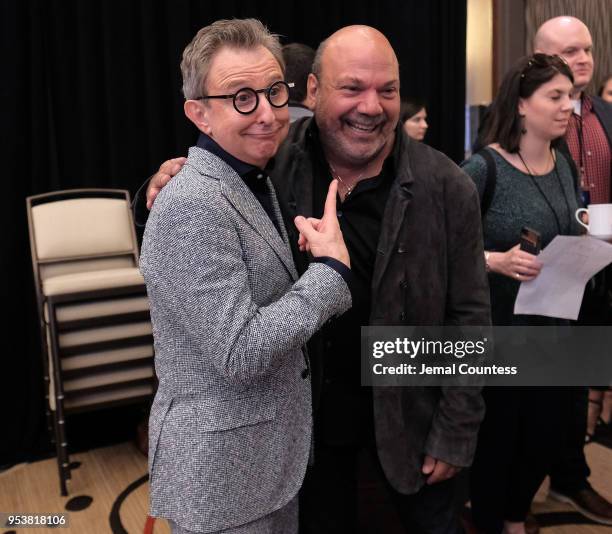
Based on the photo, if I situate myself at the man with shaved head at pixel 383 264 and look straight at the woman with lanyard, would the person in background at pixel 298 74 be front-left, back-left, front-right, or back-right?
front-left

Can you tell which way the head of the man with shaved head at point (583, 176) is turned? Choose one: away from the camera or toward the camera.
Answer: toward the camera

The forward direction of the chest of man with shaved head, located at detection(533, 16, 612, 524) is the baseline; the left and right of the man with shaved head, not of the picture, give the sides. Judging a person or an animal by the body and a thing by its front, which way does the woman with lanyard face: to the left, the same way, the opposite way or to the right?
the same way

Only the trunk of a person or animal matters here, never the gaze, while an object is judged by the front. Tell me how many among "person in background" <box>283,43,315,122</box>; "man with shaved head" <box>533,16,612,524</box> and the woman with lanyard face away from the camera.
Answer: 1

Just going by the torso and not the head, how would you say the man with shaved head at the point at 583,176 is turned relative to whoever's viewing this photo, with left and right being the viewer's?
facing the viewer and to the right of the viewer

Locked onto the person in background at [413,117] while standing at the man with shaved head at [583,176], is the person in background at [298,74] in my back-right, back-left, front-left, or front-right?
front-left

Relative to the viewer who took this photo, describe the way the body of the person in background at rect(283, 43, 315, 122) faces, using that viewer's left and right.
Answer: facing away from the viewer

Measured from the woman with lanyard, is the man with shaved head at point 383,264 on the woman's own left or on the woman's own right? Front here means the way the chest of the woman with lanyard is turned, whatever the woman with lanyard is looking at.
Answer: on the woman's own right

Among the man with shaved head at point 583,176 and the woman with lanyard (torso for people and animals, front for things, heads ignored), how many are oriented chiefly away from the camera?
0
